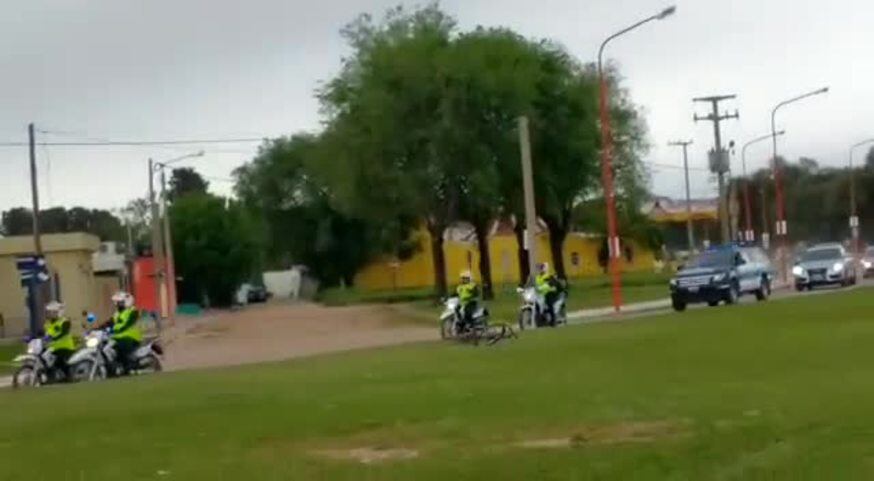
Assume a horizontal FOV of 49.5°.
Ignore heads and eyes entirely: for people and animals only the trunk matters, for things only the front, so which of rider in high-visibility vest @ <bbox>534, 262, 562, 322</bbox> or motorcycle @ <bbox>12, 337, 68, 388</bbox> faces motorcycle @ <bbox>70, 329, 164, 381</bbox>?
the rider in high-visibility vest

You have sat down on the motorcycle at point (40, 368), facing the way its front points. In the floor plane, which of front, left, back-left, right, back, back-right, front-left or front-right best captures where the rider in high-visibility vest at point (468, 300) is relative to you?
back-left

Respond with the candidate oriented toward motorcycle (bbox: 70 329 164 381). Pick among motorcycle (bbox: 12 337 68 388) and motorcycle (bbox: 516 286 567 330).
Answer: motorcycle (bbox: 516 286 567 330)

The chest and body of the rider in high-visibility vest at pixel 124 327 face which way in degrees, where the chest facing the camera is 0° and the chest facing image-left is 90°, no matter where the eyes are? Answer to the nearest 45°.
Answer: approximately 45°

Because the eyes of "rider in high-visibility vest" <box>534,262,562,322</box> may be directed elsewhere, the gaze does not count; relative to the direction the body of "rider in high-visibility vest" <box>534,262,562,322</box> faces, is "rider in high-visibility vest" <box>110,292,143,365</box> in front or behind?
in front

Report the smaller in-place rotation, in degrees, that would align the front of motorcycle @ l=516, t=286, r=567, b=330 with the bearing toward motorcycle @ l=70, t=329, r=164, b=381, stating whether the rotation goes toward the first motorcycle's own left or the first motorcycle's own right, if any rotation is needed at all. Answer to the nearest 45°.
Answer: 0° — it already faces it

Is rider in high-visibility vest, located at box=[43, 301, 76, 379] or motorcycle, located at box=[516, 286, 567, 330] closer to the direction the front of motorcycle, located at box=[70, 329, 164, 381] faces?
the rider in high-visibility vest

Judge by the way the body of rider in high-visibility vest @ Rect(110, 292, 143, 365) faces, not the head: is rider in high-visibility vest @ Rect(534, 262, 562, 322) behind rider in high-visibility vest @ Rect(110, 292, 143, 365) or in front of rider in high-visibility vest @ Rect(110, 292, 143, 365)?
behind

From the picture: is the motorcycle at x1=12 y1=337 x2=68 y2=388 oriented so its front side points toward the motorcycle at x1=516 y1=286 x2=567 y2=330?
no

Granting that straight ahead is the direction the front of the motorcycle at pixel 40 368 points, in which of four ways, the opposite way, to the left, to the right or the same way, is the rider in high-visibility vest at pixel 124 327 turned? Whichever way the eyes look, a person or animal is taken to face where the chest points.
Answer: the same way

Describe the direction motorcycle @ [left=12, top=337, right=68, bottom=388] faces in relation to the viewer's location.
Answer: facing the viewer and to the left of the viewer
